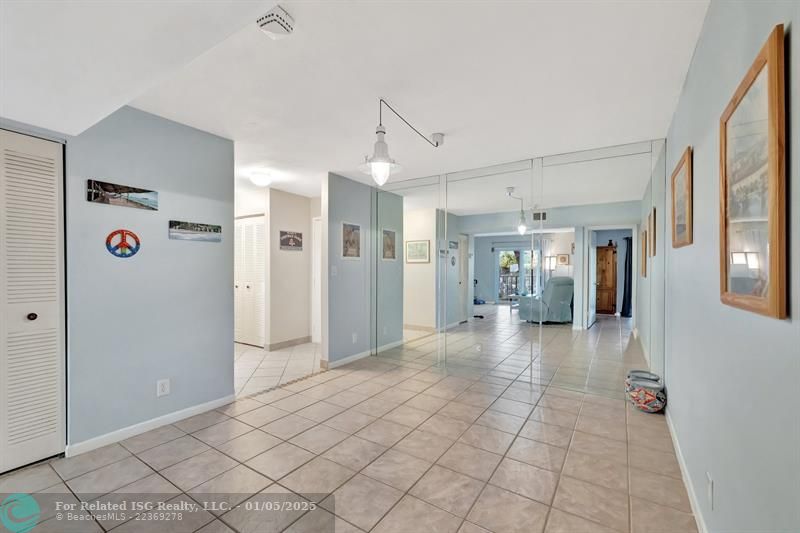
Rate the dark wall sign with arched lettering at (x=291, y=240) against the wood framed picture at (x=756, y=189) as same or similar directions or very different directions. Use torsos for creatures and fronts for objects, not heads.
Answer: very different directions

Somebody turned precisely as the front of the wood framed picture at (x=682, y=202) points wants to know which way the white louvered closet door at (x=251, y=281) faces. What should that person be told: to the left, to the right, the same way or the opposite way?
to the left

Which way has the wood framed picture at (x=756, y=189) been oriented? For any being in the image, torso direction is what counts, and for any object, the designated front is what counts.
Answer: to the viewer's left

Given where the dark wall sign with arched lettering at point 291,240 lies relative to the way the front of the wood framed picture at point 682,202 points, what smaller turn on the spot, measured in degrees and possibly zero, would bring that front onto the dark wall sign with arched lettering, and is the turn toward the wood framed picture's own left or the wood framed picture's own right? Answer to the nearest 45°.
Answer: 0° — it already faces it

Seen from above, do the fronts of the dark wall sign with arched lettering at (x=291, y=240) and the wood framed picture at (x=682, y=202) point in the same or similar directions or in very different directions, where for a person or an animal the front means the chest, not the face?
very different directions

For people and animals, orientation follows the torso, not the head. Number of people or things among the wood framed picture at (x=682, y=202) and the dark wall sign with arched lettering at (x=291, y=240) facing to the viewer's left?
1

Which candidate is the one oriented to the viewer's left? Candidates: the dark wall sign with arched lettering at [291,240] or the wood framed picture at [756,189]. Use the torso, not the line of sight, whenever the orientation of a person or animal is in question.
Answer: the wood framed picture

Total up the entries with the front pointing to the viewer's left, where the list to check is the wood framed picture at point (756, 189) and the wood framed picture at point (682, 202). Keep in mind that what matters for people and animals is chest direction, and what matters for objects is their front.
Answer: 2

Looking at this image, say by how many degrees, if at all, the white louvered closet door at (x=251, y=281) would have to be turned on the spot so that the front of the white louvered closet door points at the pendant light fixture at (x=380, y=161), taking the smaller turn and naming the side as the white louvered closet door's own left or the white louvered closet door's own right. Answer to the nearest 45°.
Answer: approximately 45° to the white louvered closet door's own left

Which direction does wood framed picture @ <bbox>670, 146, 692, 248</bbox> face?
to the viewer's left
